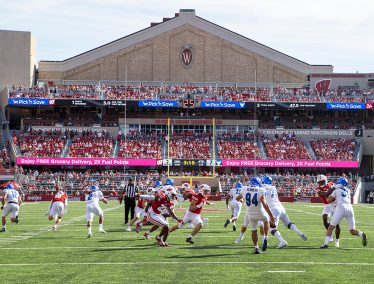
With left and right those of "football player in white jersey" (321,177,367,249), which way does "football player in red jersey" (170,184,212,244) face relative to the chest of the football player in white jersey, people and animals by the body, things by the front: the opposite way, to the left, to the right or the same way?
the opposite way

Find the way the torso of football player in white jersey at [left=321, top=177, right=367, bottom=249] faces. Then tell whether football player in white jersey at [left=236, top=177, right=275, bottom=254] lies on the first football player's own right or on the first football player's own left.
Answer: on the first football player's own left

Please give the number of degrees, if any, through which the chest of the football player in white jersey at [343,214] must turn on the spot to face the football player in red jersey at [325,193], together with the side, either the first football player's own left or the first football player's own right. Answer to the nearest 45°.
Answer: approximately 45° to the first football player's own right

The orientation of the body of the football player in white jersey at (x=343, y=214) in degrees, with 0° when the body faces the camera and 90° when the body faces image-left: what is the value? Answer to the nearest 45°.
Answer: approximately 135°

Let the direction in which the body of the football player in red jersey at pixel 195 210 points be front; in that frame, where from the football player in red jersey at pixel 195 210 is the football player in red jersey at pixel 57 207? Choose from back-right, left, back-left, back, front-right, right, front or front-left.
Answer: back

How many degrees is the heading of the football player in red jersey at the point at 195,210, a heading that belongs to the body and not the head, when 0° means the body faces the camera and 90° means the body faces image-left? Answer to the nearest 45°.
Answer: approximately 315°

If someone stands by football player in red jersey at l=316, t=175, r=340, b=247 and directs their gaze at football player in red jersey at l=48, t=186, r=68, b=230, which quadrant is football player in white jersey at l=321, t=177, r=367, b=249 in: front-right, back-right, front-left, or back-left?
back-left
